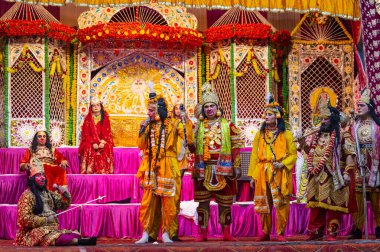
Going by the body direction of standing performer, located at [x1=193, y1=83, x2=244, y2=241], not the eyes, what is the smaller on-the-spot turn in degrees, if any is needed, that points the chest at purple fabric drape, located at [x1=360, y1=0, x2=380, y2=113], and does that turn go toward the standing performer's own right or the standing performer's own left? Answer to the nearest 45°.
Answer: approximately 135° to the standing performer's own left

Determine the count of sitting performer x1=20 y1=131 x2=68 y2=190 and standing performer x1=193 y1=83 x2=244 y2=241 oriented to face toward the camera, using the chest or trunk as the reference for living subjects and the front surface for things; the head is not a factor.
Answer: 2

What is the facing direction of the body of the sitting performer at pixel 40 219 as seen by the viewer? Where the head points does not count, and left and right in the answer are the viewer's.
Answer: facing the viewer and to the right of the viewer

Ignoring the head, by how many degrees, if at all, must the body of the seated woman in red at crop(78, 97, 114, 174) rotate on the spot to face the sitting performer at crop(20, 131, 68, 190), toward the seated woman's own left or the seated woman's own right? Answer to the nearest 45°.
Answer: approximately 45° to the seated woman's own right

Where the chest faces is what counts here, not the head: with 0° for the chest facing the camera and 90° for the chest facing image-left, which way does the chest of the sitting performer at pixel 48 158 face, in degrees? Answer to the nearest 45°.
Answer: approximately 0°

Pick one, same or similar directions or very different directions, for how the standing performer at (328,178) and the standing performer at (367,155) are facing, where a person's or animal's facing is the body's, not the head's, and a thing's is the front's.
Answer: same or similar directions

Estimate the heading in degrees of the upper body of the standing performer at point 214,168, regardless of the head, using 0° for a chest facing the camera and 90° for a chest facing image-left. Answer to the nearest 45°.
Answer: approximately 0°

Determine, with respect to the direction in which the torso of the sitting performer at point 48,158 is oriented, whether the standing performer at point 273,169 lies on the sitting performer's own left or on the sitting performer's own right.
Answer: on the sitting performer's own left

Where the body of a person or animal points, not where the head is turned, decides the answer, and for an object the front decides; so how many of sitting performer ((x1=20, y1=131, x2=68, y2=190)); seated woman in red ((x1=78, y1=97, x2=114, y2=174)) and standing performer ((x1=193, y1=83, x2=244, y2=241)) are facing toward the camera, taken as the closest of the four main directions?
3

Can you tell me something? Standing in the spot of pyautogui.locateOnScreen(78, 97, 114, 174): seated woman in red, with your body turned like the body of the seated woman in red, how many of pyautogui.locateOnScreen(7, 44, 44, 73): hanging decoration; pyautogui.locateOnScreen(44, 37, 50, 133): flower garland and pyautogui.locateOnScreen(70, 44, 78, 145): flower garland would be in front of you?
0

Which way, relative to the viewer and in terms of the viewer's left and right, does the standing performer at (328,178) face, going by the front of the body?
facing the viewer and to the left of the viewer

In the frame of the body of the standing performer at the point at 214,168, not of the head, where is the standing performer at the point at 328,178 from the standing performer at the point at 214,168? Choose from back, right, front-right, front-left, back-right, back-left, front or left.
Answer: left

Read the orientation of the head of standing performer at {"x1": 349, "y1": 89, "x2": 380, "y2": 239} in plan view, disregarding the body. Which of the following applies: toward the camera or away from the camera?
toward the camera

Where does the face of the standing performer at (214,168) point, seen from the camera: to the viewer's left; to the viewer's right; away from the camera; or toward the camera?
toward the camera

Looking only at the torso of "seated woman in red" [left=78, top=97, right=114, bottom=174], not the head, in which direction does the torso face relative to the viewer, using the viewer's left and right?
facing the viewer

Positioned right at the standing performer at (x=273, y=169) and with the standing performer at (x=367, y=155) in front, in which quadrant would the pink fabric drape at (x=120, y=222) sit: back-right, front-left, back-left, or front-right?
back-left

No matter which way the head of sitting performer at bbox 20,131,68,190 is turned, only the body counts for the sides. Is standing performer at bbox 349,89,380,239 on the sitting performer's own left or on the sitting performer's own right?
on the sitting performer's own left
